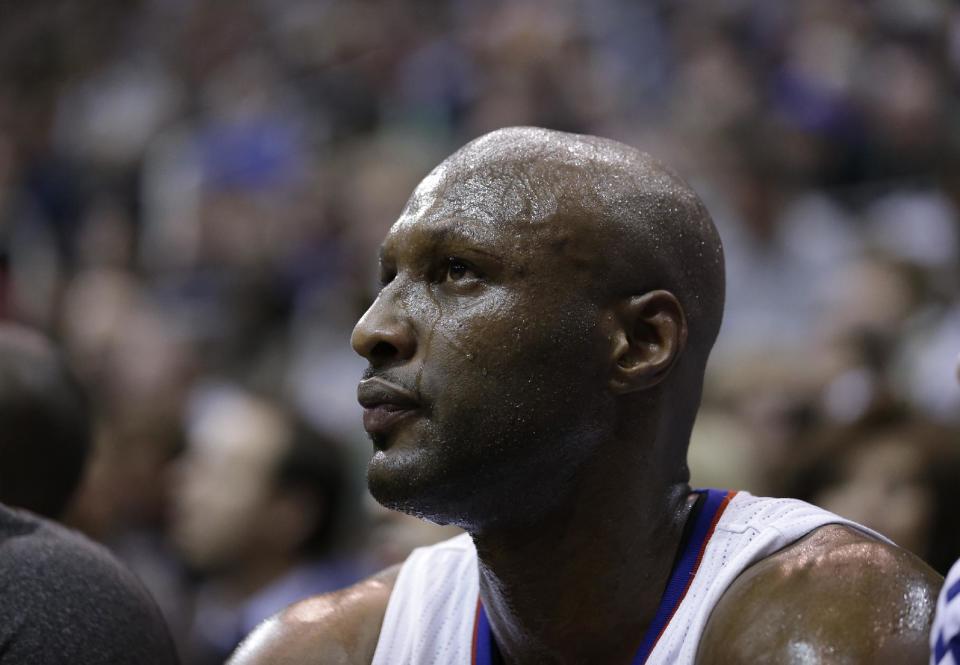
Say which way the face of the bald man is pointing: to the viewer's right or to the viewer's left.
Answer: to the viewer's left

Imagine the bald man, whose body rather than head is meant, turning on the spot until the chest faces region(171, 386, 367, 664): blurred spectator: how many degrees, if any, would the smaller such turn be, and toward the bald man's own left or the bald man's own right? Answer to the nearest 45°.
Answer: approximately 90° to the bald man's own right

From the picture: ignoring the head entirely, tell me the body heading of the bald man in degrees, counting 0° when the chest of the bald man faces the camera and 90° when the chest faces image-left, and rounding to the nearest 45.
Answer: approximately 45°

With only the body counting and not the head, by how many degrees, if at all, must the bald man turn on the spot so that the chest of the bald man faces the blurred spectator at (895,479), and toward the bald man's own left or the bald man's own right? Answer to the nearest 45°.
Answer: approximately 180°
